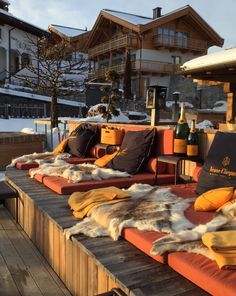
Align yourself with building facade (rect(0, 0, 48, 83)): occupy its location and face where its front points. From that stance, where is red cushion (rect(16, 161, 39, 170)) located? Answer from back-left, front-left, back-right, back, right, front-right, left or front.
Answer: front-right

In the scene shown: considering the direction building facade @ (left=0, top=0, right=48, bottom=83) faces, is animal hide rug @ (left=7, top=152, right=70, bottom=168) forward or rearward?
forward

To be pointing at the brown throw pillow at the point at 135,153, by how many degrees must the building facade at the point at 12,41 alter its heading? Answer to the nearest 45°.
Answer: approximately 45° to its right

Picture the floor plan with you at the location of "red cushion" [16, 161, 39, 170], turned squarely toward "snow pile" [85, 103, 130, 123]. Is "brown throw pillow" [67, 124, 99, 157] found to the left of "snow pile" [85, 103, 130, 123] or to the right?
right

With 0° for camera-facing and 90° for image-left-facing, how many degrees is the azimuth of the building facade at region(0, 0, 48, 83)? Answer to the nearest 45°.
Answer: approximately 315°

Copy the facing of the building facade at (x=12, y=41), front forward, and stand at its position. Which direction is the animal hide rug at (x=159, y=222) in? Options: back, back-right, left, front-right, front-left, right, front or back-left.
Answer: front-right

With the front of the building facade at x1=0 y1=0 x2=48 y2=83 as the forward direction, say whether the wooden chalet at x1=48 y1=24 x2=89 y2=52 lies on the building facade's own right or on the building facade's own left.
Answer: on the building facade's own left

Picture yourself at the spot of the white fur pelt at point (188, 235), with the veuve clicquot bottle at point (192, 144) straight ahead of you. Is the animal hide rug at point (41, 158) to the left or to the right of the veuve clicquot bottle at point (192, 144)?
left

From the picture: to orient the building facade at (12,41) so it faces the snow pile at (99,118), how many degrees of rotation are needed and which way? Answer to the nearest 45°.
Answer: approximately 45° to its right
